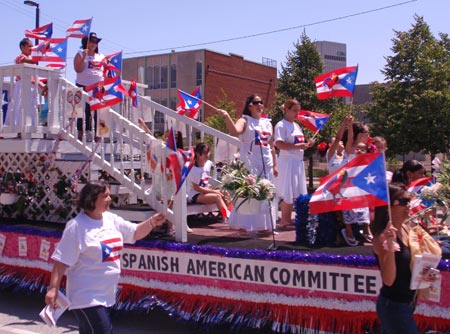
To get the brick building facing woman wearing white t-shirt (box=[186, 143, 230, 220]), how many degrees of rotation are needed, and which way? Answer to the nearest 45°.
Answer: approximately 45° to its left

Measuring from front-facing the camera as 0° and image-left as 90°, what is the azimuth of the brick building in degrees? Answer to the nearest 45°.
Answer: approximately 45°

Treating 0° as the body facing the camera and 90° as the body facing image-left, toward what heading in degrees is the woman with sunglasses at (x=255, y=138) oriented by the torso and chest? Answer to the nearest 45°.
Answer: approximately 315°

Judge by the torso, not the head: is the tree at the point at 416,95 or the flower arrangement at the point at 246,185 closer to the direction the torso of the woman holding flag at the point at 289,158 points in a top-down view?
the flower arrangement
